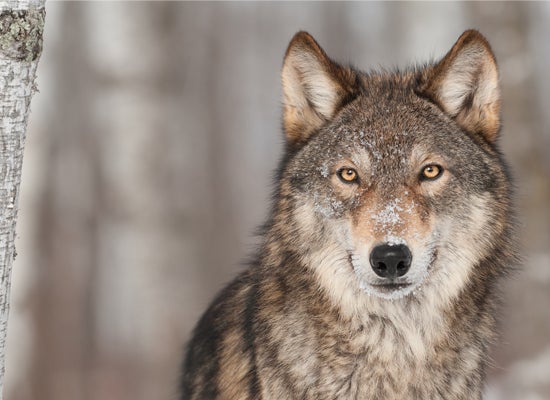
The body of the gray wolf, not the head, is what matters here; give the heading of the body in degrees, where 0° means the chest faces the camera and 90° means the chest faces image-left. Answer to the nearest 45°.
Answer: approximately 315°

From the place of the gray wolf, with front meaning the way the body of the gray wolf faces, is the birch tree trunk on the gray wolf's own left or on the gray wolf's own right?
on the gray wolf's own right
